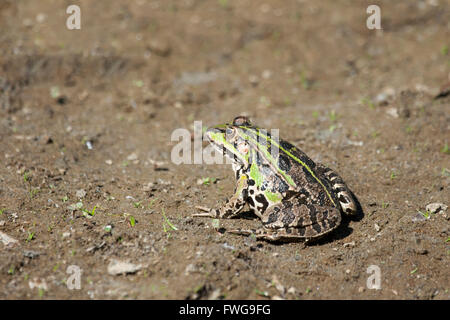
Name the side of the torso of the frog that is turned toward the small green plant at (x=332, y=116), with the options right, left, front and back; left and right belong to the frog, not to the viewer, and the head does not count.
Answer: right

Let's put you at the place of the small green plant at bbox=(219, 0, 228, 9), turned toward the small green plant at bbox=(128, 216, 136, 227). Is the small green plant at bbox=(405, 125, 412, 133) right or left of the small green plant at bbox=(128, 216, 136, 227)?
left

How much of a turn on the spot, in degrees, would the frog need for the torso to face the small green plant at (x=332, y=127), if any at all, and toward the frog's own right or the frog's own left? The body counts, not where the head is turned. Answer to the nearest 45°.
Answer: approximately 90° to the frog's own right

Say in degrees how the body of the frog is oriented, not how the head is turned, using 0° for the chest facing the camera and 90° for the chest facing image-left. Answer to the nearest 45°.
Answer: approximately 90°

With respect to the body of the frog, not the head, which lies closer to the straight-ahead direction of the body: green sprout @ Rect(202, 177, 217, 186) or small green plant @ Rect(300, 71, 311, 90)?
the green sprout

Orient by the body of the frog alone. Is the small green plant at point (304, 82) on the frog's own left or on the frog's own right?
on the frog's own right
